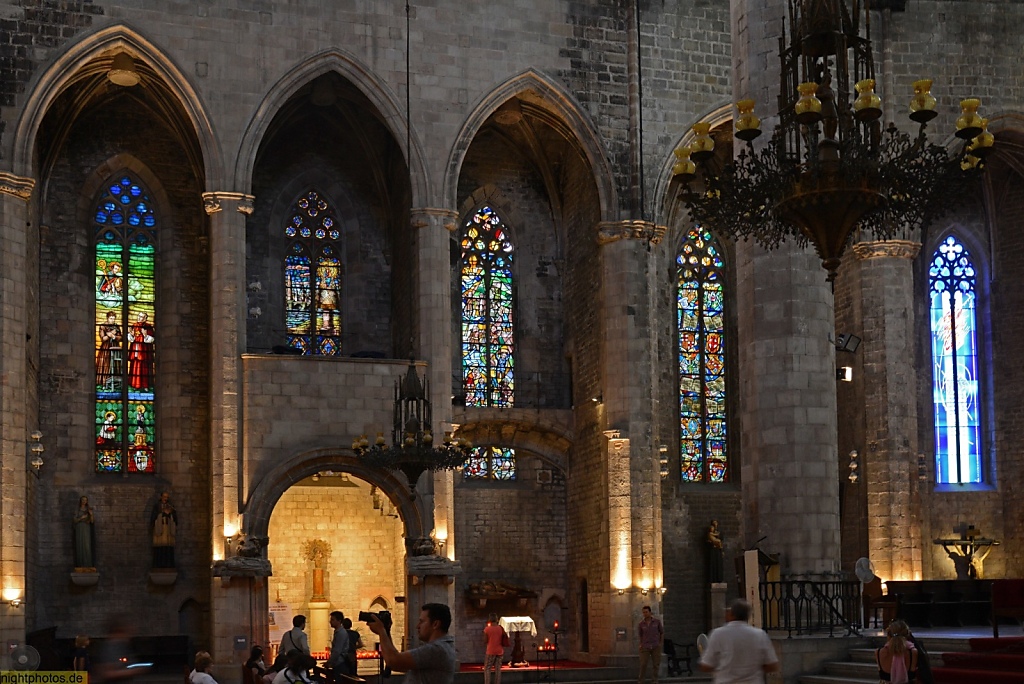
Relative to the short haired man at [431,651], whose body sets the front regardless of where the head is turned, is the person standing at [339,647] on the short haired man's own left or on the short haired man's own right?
on the short haired man's own right

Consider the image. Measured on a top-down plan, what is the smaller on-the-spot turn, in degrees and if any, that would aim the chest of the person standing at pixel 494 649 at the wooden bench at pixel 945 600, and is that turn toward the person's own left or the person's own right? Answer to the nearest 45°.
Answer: approximately 90° to the person's own right

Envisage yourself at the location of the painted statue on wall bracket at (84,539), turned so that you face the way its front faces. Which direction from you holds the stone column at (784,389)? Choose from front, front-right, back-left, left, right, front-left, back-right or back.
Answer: front-left

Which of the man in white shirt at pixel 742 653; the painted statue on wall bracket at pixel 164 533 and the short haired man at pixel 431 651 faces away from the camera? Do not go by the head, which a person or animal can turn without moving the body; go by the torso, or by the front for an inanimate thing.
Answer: the man in white shirt

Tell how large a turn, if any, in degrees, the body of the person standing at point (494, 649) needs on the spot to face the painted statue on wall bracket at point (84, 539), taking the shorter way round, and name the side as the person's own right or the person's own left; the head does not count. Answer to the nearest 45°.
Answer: approximately 45° to the person's own left

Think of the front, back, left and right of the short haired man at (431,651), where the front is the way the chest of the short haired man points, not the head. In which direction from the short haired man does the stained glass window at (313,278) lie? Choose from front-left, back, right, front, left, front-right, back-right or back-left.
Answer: right

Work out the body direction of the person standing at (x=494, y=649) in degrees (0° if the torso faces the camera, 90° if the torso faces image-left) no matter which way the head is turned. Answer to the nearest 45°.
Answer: approximately 180°

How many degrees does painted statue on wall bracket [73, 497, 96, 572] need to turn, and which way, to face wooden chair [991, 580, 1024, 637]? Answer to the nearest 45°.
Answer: approximately 45° to its left

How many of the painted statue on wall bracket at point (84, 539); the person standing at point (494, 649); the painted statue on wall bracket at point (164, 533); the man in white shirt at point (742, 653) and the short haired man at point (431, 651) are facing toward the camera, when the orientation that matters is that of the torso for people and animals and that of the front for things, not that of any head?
2

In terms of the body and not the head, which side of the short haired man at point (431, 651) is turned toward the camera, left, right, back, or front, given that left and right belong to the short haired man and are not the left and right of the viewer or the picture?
left

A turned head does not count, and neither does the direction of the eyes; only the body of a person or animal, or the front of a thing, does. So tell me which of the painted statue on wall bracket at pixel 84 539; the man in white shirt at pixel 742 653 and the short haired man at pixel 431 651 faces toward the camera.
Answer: the painted statue on wall bracket

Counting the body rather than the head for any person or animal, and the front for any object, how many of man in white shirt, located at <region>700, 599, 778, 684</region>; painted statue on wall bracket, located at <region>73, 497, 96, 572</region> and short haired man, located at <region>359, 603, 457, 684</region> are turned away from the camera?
1

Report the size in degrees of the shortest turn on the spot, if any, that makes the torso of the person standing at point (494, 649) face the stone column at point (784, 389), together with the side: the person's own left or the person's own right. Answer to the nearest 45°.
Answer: approximately 135° to the person's own right

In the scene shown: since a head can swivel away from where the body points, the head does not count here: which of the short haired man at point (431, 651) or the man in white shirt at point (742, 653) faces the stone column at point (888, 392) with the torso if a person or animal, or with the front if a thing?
the man in white shirt

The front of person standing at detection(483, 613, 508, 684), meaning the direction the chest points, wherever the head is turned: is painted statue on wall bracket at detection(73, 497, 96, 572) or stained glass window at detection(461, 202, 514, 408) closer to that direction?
the stained glass window

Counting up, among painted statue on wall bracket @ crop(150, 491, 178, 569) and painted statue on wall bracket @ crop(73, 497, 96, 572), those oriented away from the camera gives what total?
0

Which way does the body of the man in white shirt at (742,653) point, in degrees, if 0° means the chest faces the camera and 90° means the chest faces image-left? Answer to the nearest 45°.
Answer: approximately 180°
